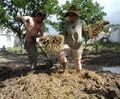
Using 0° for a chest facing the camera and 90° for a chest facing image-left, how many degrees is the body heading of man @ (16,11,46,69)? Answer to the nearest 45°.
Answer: approximately 315°

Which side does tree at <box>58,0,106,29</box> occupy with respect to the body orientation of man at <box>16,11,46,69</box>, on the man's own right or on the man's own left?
on the man's own left

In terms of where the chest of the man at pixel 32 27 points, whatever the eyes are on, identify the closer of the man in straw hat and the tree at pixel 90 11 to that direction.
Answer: the man in straw hat

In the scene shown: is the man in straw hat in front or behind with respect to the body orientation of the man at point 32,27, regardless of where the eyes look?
in front
